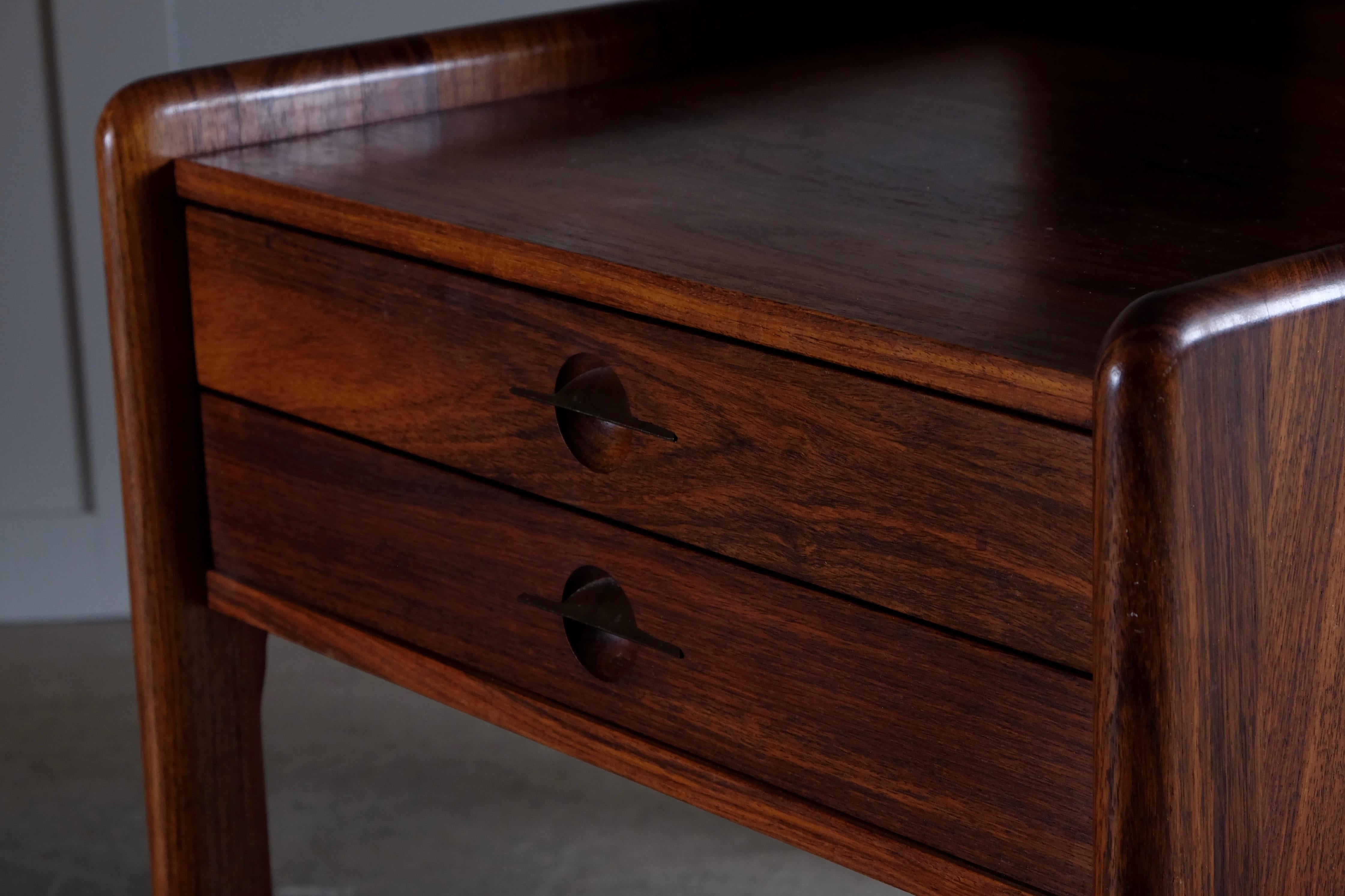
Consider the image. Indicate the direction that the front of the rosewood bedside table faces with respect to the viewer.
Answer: facing the viewer and to the left of the viewer
